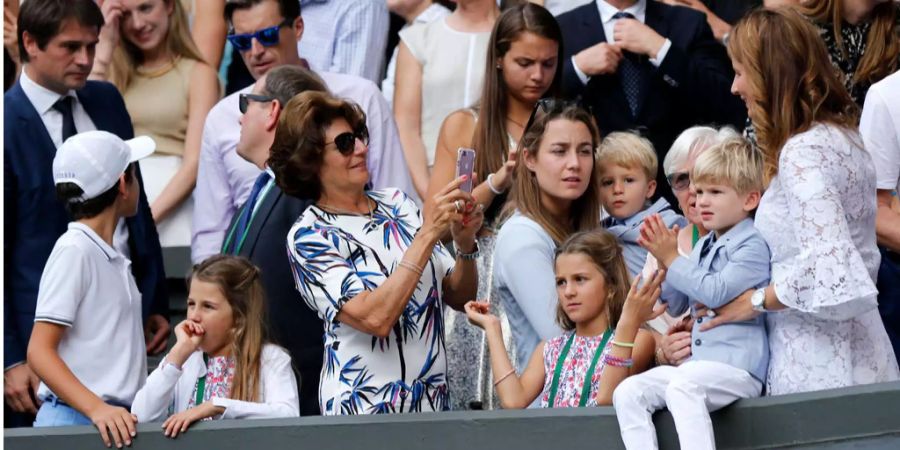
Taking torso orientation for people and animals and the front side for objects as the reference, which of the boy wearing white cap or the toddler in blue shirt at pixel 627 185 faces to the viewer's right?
the boy wearing white cap

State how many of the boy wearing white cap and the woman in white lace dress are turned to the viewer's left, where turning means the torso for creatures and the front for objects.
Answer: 1

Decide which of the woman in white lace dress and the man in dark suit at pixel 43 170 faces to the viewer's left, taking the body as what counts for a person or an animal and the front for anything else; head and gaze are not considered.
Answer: the woman in white lace dress

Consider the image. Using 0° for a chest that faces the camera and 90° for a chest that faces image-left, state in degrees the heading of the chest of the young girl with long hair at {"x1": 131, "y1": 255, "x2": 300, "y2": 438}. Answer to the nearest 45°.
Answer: approximately 45°

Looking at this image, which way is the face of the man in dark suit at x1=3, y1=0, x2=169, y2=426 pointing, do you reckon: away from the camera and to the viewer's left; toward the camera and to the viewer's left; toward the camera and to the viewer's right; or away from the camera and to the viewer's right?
toward the camera and to the viewer's right

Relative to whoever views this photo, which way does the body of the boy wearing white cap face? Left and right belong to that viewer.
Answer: facing to the right of the viewer

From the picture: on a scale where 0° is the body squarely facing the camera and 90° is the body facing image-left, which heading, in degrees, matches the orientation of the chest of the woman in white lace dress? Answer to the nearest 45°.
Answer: approximately 90°

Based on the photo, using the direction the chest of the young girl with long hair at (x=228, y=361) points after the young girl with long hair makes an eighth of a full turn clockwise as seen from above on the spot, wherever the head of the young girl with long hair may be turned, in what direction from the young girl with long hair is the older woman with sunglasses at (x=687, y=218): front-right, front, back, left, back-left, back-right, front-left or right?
back

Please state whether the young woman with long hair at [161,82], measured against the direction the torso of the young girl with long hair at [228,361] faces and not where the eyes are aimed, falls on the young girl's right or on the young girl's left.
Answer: on the young girl's right

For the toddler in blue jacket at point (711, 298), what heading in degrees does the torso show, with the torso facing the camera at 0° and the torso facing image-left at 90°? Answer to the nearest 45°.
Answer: approximately 45°
